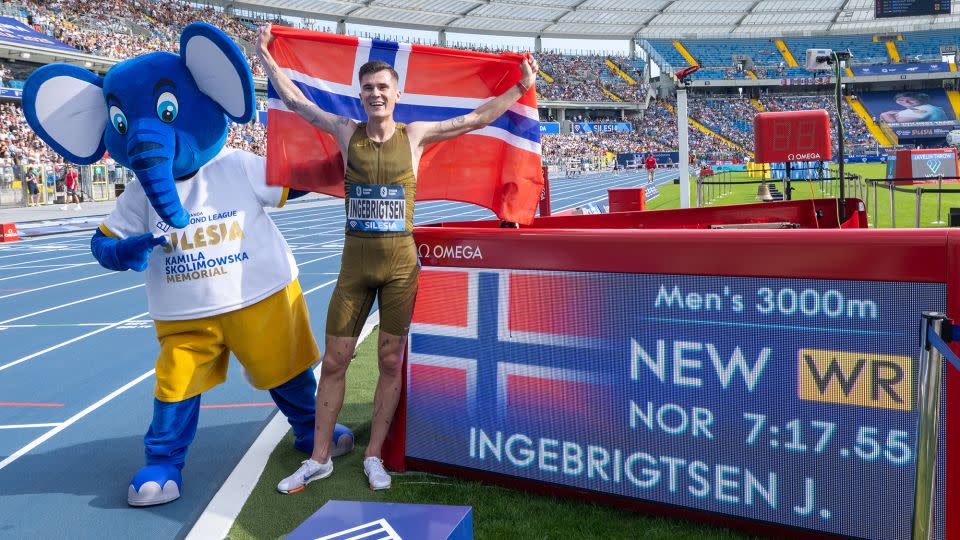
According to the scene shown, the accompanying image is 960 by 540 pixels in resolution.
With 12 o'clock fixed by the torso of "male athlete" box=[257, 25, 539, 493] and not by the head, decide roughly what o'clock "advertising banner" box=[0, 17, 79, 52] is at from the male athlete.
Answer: The advertising banner is roughly at 5 o'clock from the male athlete.

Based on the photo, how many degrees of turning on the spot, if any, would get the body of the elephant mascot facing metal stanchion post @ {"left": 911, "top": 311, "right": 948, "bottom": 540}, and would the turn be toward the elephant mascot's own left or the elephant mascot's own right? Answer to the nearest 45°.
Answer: approximately 45° to the elephant mascot's own left

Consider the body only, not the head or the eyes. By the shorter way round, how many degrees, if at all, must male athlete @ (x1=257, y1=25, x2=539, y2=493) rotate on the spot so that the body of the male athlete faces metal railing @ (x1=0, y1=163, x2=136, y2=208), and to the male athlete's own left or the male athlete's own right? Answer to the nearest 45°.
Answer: approximately 135° to the male athlete's own right

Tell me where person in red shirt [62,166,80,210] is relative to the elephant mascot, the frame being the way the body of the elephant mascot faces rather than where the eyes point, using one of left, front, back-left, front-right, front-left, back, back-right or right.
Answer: back

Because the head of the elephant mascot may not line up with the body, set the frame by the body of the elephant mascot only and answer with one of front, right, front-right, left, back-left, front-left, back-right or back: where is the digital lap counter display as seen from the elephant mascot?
back-left

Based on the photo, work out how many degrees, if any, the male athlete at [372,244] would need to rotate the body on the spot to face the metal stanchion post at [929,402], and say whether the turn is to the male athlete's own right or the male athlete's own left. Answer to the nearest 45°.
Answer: approximately 45° to the male athlete's own left

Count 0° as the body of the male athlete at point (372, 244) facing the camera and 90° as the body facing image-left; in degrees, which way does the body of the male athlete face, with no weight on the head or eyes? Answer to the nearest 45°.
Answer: approximately 0°

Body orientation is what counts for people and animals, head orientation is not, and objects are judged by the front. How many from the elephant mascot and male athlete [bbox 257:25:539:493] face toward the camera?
2
